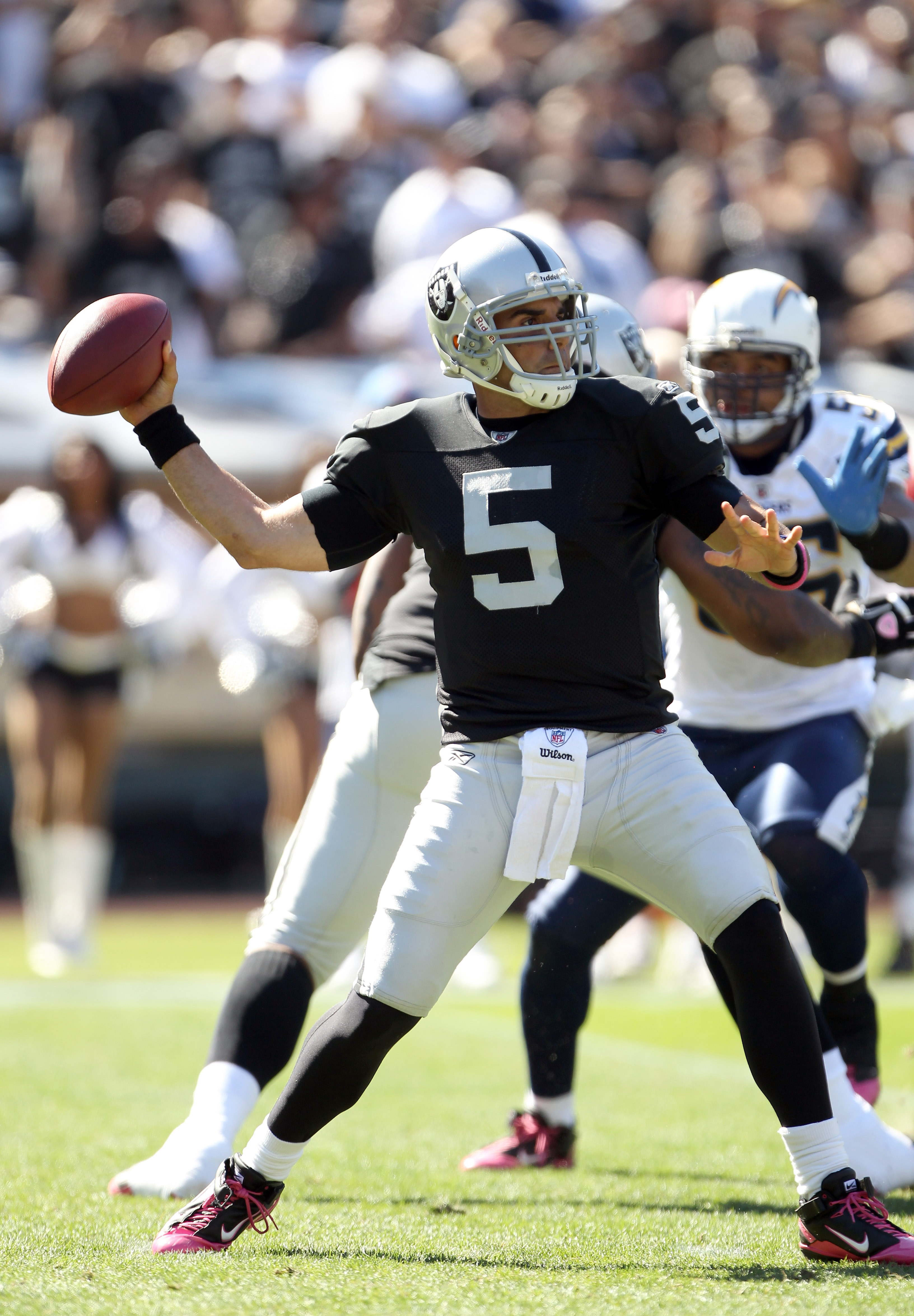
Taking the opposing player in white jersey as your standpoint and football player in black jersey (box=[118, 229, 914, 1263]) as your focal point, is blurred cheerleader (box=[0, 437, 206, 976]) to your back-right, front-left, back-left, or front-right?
back-right

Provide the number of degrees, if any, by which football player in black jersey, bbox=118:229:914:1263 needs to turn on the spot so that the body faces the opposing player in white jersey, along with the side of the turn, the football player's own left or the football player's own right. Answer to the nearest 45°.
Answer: approximately 135° to the football player's own left

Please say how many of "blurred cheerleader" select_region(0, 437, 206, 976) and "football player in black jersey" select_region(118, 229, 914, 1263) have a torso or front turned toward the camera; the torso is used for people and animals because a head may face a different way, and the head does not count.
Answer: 2

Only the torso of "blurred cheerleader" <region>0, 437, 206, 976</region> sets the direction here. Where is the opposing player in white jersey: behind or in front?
in front

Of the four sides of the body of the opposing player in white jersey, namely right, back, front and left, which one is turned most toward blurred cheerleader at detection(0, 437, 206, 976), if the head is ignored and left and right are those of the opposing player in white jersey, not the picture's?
back

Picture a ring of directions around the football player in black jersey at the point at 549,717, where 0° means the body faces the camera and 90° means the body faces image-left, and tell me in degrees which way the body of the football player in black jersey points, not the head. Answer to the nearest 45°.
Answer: approximately 0°

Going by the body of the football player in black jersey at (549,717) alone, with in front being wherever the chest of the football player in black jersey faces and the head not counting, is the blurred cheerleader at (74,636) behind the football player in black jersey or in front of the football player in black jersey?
behind

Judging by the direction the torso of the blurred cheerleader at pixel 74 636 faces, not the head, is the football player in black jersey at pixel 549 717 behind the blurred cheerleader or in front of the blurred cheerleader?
in front

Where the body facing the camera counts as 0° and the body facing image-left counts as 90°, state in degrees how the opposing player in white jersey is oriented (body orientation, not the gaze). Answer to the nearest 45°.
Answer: approximately 45°

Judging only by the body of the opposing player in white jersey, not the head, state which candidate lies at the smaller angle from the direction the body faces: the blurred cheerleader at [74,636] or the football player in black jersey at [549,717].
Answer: the football player in black jersey
